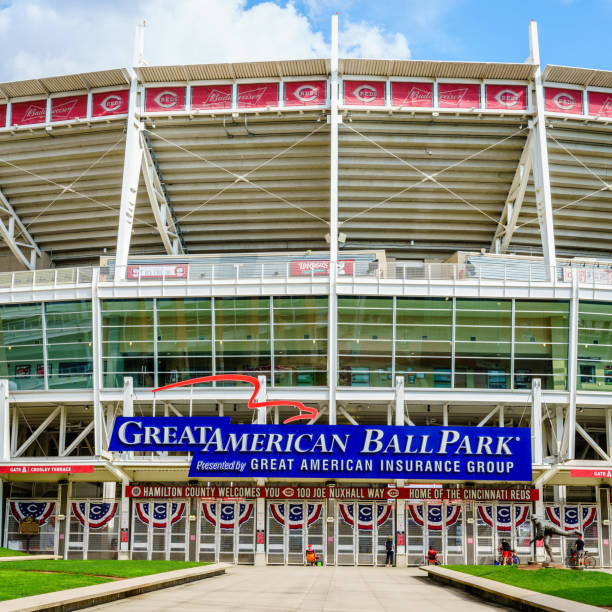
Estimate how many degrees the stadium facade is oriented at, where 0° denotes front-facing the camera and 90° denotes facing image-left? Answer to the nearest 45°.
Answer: approximately 0°
